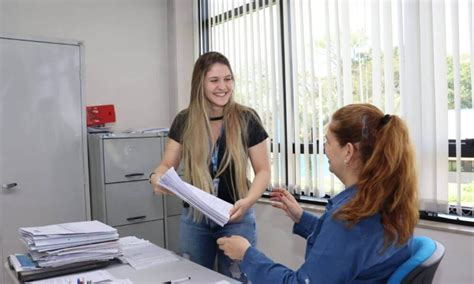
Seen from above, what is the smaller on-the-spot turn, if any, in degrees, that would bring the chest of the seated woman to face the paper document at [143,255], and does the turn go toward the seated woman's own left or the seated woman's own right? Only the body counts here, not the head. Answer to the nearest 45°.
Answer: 0° — they already face it

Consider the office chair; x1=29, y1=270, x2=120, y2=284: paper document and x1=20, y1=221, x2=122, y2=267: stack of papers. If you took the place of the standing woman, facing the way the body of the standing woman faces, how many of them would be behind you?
0

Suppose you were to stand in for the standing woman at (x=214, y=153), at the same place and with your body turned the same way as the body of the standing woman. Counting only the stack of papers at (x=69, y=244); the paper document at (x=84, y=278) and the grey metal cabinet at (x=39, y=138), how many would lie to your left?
0

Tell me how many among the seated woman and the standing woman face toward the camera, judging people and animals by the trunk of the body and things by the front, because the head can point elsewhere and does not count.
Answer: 1

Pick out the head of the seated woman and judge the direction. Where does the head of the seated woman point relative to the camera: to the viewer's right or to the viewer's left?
to the viewer's left

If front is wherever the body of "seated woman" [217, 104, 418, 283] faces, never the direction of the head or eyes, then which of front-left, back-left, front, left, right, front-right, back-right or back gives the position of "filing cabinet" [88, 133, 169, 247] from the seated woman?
front

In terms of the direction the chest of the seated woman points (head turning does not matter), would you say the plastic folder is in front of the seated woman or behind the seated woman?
in front

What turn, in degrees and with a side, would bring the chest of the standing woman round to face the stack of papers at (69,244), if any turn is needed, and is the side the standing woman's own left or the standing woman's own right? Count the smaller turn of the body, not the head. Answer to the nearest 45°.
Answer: approximately 45° to the standing woman's own right

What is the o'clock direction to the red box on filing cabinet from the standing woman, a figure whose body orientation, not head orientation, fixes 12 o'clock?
The red box on filing cabinet is roughly at 5 o'clock from the standing woman.

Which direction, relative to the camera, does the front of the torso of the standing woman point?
toward the camera

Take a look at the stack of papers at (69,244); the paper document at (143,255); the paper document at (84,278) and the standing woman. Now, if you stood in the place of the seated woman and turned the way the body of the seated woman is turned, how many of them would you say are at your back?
0

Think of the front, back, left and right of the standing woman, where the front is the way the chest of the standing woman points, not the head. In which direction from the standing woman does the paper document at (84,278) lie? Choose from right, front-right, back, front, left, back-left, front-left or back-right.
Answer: front-right

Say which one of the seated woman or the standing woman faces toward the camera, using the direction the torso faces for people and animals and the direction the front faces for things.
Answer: the standing woman

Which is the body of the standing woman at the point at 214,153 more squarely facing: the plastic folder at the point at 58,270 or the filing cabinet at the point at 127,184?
the plastic folder

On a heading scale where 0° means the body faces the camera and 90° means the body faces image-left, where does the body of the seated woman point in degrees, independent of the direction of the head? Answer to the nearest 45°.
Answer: approximately 135°

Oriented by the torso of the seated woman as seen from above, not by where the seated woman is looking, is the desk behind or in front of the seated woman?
in front

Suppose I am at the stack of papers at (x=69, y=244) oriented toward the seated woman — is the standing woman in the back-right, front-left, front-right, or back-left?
front-left

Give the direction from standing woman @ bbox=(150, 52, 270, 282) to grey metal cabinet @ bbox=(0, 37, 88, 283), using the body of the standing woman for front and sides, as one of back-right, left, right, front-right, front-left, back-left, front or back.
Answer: back-right
